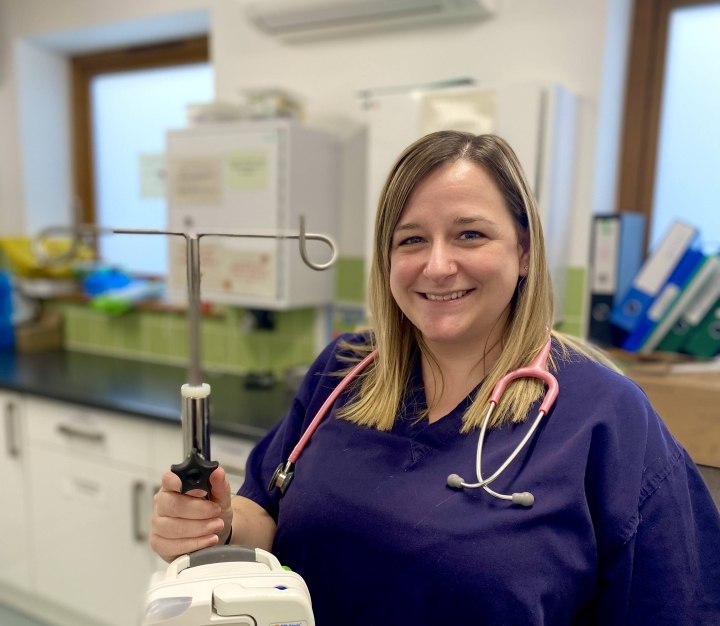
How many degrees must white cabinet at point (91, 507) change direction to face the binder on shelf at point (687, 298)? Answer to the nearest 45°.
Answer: approximately 90° to its left

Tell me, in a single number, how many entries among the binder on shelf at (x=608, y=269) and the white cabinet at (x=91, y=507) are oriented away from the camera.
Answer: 0

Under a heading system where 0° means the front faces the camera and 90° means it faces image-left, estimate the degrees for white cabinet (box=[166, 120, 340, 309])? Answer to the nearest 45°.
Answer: approximately 45°

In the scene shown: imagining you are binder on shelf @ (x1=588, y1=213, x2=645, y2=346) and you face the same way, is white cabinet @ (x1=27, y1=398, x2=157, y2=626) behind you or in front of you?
in front
